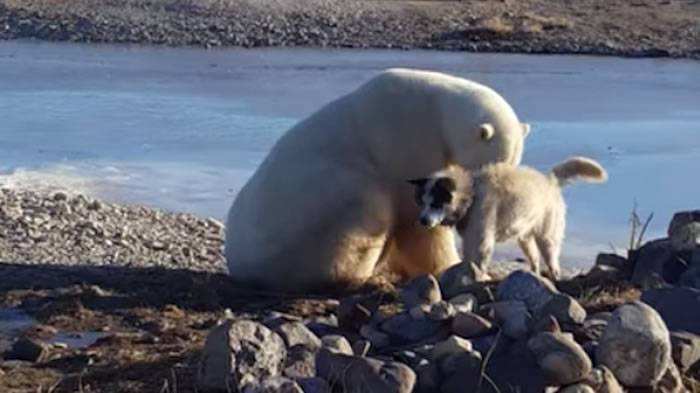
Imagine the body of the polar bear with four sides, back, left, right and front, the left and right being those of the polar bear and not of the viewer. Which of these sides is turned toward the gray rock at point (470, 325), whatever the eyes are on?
right

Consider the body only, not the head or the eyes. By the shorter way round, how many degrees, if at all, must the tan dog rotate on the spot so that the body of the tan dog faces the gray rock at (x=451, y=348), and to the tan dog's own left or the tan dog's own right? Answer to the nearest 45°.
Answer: approximately 90° to the tan dog's own left

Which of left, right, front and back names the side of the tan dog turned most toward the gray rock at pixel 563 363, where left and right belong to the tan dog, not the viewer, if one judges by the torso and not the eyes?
left

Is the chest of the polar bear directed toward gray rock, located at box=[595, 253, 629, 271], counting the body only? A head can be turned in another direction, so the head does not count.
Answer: yes

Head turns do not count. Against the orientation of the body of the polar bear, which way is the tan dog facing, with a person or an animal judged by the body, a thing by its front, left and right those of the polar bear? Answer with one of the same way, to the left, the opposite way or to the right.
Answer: the opposite way

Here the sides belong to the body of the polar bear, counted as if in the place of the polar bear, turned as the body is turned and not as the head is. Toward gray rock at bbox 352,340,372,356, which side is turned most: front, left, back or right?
right

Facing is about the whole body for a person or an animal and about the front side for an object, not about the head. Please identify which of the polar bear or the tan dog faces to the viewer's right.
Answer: the polar bear

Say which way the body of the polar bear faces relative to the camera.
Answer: to the viewer's right

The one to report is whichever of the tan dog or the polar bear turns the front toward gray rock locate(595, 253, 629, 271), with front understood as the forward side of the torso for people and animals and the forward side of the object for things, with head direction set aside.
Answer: the polar bear

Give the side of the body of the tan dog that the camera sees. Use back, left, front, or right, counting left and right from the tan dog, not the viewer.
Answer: left

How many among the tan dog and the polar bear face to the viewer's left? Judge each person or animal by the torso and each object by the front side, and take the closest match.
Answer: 1

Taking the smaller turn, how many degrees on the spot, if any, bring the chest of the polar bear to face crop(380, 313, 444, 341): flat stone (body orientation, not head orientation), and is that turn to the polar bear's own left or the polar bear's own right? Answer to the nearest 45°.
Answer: approximately 90° to the polar bear's own right
